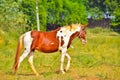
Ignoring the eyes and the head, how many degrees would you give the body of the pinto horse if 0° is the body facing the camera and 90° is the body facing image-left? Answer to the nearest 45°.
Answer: approximately 270°
